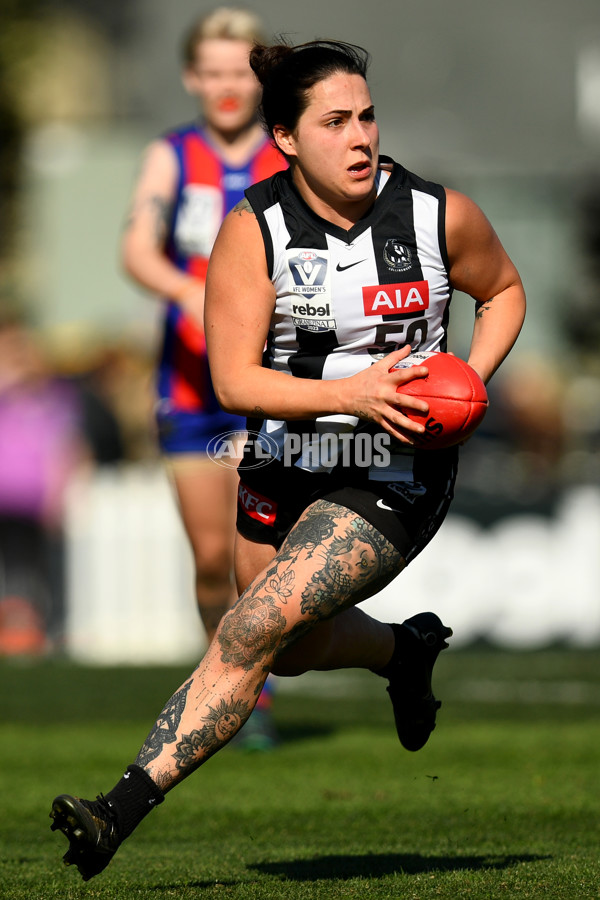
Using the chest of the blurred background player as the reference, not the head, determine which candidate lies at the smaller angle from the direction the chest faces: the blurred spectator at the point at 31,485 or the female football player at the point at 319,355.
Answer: the female football player

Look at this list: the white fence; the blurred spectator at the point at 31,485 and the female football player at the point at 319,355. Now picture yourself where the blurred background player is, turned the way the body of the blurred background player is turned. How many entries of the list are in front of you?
1

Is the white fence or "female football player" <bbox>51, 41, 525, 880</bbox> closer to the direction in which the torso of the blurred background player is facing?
the female football player

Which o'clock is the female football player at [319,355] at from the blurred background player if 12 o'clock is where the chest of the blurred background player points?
The female football player is roughly at 12 o'clock from the blurred background player.

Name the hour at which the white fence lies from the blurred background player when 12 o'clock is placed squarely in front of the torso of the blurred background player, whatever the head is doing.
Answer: The white fence is roughly at 7 o'clock from the blurred background player.

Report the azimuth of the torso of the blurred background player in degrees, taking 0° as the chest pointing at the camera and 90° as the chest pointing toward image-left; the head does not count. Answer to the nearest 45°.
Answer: approximately 0°

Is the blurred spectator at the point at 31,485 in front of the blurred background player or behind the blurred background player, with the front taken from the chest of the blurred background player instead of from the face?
behind
